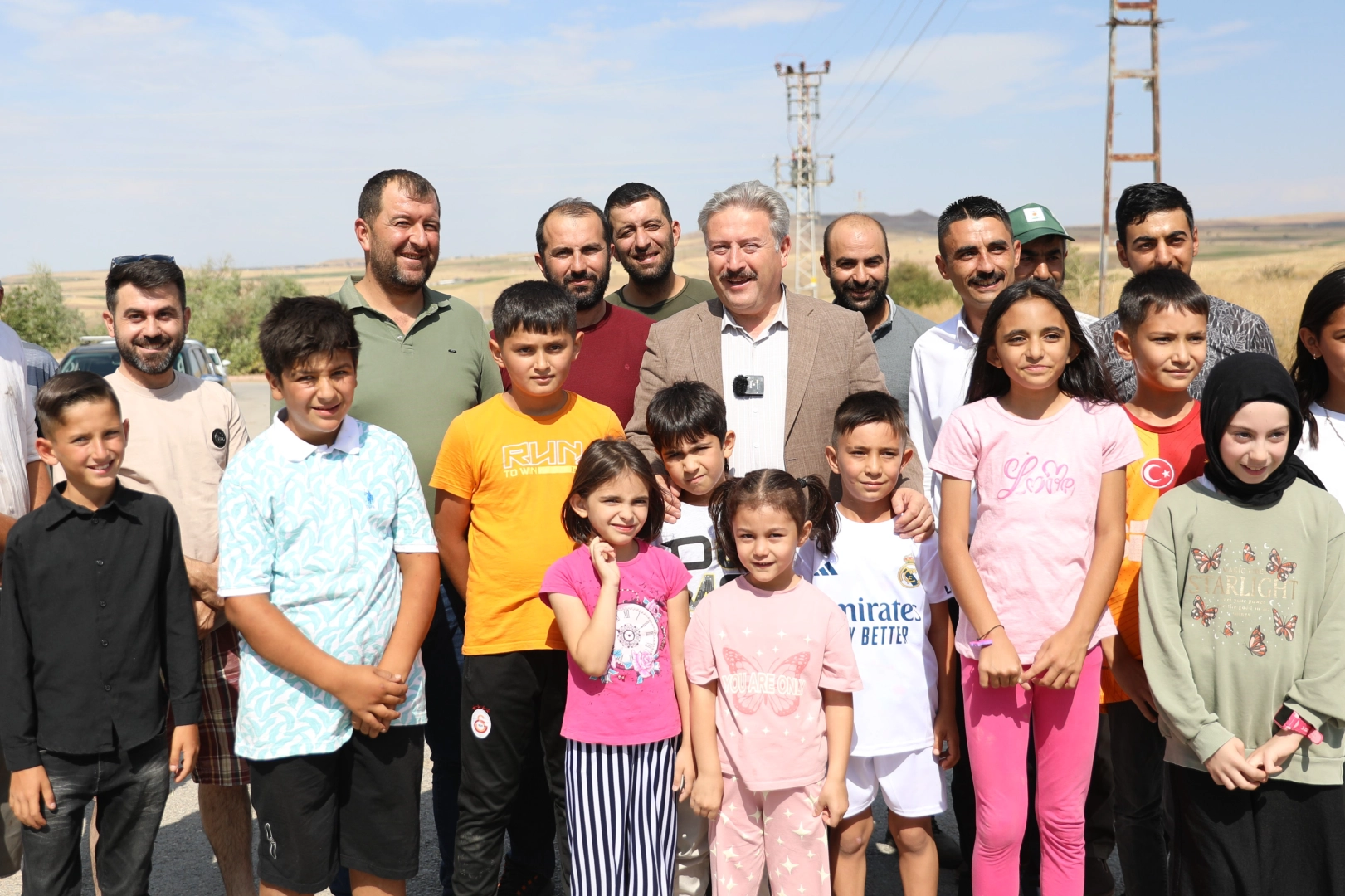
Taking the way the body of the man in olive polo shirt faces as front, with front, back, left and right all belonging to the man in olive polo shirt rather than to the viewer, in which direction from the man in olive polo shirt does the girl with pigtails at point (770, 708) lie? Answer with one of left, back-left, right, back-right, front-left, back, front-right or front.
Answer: front-left

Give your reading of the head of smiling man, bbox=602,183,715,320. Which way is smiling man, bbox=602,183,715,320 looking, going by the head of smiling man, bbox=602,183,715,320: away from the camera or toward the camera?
toward the camera

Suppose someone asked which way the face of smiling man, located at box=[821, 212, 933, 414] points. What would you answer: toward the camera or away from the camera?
toward the camera

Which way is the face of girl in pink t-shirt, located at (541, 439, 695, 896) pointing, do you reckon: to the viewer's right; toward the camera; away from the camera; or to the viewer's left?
toward the camera

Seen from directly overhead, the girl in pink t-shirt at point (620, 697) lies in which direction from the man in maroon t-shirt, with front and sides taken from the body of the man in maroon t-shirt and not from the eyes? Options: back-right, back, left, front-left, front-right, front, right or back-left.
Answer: front

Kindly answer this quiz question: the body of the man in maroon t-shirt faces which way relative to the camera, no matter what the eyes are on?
toward the camera

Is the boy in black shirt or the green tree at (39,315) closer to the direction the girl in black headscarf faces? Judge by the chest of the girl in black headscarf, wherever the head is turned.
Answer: the boy in black shirt

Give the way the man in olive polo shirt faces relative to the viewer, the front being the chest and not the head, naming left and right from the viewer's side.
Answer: facing the viewer

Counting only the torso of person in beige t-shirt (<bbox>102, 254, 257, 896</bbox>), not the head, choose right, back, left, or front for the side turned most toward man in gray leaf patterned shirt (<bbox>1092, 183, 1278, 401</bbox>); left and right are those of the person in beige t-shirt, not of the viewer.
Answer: left

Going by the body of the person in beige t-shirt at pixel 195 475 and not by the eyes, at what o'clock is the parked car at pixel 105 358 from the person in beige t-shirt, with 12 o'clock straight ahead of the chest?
The parked car is roughly at 6 o'clock from the person in beige t-shirt.

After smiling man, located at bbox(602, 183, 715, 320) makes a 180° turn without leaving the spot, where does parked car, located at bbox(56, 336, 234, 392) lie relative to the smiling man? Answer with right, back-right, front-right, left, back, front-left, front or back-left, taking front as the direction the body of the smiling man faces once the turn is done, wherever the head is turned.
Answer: front-left

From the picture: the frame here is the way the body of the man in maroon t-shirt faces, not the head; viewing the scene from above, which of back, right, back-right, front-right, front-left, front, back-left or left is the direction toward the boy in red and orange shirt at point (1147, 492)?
front-left

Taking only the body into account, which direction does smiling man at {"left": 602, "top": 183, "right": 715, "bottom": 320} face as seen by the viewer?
toward the camera

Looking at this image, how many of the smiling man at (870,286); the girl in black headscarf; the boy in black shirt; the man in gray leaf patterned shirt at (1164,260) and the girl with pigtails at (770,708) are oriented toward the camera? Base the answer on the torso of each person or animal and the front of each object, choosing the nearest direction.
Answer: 5

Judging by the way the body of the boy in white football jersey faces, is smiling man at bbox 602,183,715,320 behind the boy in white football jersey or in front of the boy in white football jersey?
behind
